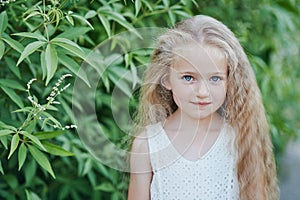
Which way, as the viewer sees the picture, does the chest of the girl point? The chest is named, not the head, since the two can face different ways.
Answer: toward the camera
